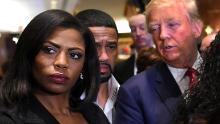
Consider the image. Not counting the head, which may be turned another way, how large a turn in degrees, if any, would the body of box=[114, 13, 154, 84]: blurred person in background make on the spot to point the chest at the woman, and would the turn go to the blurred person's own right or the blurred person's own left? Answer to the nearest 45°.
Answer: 0° — they already face them

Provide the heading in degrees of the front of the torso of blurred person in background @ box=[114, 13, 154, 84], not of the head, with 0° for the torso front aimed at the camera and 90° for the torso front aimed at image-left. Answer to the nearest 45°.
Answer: approximately 0°

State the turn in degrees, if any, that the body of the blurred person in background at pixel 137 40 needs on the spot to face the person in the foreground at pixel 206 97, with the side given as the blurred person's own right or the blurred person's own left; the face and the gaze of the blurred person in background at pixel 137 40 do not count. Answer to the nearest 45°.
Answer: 0° — they already face them

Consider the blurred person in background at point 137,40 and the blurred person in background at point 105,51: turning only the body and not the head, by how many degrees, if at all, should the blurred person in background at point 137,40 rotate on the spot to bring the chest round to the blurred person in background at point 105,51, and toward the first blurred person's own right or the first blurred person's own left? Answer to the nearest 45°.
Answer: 0° — they already face them

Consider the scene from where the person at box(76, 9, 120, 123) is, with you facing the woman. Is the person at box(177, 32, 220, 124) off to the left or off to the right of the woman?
left
